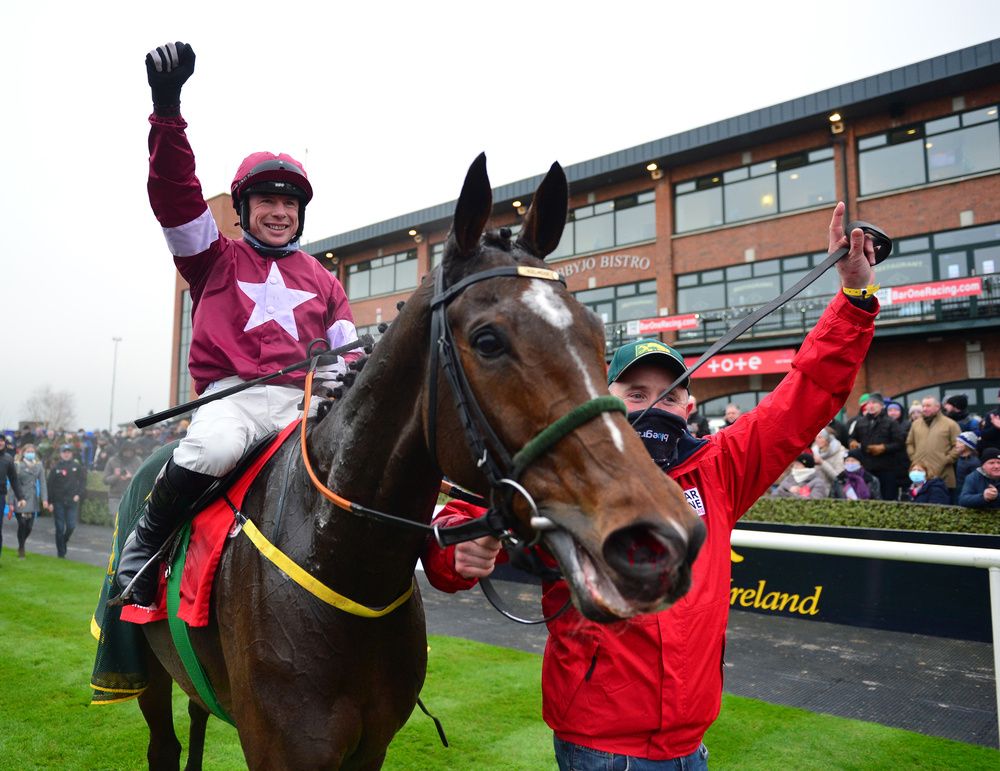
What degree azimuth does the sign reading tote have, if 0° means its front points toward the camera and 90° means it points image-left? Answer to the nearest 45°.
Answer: approximately 0°

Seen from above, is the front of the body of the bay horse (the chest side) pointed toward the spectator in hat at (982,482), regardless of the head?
no

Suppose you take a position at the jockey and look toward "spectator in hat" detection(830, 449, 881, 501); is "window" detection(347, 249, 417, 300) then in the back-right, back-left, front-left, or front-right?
front-left

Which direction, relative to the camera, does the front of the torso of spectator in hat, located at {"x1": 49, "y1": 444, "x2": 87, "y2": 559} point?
toward the camera

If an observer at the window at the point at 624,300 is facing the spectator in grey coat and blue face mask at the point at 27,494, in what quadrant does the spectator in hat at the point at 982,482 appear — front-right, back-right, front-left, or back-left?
front-left

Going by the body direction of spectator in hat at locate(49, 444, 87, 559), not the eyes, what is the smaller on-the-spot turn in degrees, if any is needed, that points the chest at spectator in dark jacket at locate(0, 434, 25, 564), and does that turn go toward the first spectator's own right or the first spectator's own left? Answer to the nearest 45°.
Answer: approximately 90° to the first spectator's own right

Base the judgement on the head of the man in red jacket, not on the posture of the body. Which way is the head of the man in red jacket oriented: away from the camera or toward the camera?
toward the camera

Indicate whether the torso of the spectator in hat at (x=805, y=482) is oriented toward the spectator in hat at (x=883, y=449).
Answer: no

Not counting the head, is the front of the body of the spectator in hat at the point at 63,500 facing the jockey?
yes

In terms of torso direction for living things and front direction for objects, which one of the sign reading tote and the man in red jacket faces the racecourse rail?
the sign reading tote

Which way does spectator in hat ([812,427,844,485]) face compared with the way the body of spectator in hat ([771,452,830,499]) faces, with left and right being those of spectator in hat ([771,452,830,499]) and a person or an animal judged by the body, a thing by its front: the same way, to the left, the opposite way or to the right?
the same way

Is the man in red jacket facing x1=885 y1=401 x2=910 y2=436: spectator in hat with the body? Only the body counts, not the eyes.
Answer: no

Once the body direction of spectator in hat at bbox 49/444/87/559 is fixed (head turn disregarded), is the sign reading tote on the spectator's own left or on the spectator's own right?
on the spectator's own left

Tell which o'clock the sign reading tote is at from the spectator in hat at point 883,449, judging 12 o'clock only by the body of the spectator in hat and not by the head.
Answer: The sign reading tote is roughly at 4 o'clock from the spectator in hat.

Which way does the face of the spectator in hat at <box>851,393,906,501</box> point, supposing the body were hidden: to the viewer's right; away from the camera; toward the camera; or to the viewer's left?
toward the camera

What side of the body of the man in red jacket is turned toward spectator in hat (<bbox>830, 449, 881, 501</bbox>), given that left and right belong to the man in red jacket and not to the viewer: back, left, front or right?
back

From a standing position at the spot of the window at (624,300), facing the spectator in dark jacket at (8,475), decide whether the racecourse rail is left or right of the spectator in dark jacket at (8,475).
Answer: left

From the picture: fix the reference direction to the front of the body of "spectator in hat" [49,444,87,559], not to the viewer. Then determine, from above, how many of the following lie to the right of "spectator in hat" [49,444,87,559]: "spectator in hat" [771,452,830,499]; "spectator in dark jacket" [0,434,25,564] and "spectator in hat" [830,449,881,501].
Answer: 1
